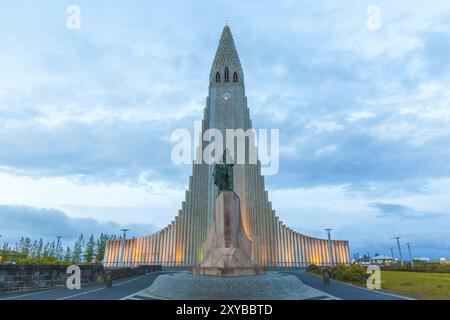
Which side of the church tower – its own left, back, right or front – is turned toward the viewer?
front

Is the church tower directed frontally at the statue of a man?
yes

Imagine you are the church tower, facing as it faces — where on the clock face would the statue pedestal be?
The statue pedestal is roughly at 12 o'clock from the church tower.
